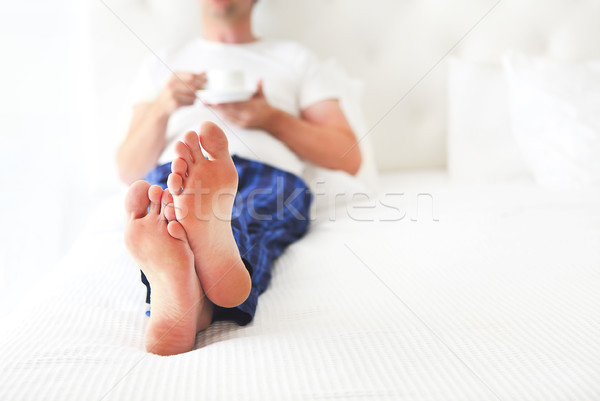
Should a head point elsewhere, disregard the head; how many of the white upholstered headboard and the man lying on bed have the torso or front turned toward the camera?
2

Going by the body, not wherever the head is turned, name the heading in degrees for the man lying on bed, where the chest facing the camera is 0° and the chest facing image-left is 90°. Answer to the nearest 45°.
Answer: approximately 0°

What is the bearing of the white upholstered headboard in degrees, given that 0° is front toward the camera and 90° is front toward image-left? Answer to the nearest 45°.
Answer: approximately 0°

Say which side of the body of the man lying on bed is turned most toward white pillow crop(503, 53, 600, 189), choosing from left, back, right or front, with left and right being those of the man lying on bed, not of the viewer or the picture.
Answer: left

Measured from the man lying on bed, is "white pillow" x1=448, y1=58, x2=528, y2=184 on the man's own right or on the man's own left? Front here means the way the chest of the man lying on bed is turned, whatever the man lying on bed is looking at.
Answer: on the man's own left
